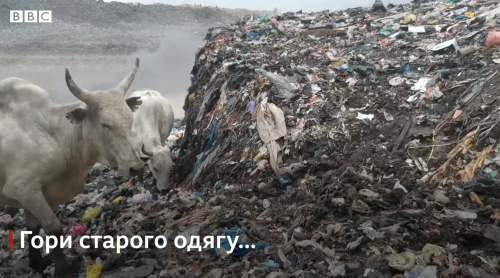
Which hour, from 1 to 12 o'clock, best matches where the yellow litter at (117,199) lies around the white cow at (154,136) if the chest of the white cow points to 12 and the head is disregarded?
The yellow litter is roughly at 1 o'clock from the white cow.

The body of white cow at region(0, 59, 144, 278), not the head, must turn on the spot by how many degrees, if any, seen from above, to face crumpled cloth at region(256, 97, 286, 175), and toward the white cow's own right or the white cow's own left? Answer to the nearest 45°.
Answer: approximately 90° to the white cow's own left

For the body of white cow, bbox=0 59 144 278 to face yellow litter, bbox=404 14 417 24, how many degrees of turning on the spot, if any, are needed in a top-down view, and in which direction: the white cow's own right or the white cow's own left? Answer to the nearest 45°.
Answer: approximately 90° to the white cow's own left

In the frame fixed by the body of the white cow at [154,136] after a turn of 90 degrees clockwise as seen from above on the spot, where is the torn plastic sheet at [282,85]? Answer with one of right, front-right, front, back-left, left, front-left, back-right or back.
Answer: back

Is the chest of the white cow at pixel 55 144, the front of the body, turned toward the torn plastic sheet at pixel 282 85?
no

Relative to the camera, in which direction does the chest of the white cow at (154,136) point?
toward the camera

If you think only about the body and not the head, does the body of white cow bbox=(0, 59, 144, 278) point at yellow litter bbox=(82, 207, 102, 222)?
no

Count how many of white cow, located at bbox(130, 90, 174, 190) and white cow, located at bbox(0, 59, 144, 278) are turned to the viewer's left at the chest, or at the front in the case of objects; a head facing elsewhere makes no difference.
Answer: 0

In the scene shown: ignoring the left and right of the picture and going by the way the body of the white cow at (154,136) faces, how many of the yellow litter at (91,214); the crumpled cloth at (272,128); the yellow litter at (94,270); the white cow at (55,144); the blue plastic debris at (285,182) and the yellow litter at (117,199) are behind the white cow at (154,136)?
0

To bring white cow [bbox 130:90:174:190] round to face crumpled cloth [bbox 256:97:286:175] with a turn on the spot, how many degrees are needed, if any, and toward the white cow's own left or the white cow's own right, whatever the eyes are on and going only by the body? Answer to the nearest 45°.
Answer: approximately 45° to the white cow's own left

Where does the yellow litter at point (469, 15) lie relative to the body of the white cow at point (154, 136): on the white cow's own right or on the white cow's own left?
on the white cow's own left

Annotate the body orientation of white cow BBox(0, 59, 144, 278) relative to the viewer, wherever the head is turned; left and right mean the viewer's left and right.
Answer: facing the viewer and to the right of the viewer
